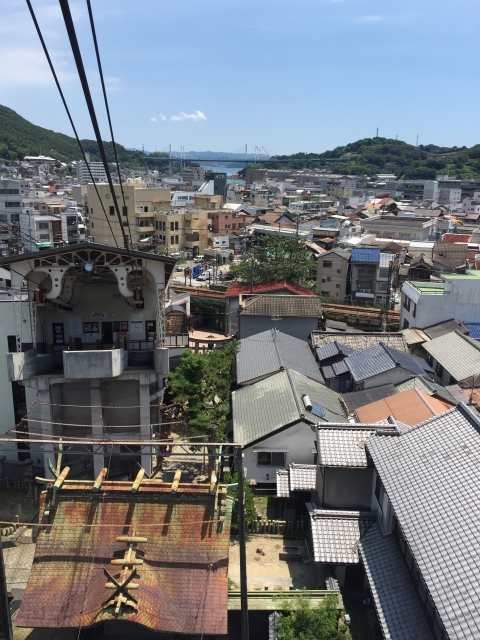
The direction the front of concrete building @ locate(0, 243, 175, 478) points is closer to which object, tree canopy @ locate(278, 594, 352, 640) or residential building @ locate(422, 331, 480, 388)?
the tree canopy

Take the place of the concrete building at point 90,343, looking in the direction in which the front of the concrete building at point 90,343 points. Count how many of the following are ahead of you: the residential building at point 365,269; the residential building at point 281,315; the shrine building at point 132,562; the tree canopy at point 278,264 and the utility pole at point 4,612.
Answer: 2

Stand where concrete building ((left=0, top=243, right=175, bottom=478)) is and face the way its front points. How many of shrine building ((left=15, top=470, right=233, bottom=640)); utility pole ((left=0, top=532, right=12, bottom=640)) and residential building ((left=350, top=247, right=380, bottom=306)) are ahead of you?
2

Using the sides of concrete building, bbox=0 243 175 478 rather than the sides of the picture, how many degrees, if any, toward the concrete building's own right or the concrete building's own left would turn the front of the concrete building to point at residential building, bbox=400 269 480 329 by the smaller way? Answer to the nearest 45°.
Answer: approximately 90° to the concrete building's own left

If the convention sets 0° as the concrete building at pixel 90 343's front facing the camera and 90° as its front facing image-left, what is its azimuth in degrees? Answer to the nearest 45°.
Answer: approximately 0°

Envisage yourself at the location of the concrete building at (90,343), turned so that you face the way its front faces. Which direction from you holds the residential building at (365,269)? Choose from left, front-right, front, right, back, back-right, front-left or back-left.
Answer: back-left

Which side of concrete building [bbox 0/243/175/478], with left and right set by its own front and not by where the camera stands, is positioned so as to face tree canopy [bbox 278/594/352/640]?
front

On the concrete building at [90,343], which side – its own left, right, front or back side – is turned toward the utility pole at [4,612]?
front

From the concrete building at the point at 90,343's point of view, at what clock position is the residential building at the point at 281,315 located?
The residential building is roughly at 8 o'clock from the concrete building.

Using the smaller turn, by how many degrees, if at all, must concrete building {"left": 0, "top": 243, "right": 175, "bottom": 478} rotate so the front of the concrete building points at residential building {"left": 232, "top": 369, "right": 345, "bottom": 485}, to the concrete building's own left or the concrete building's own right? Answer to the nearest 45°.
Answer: approximately 45° to the concrete building's own left

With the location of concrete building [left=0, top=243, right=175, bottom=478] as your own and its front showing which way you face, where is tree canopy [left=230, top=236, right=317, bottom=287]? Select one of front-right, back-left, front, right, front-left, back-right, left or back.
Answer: back-left
